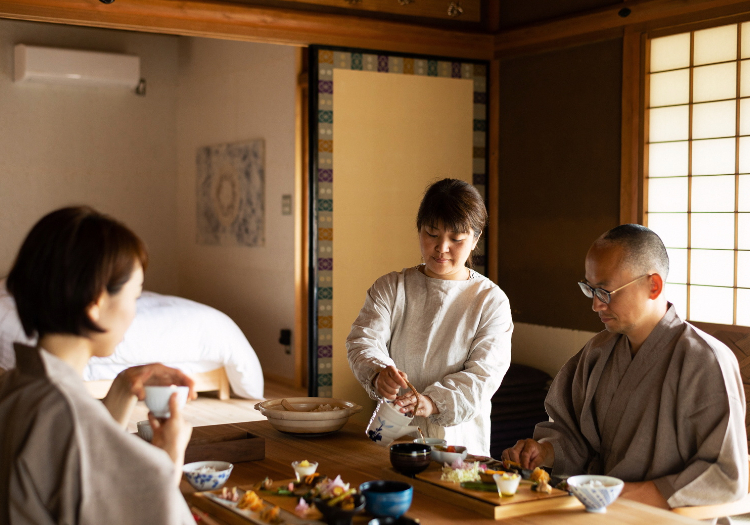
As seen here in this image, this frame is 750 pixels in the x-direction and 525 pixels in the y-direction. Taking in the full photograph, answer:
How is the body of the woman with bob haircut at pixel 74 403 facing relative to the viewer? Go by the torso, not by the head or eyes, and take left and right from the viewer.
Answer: facing away from the viewer and to the right of the viewer

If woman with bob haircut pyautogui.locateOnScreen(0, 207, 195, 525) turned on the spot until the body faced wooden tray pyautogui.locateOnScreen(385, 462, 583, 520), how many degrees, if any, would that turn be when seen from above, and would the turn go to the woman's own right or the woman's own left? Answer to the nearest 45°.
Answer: approximately 45° to the woman's own right

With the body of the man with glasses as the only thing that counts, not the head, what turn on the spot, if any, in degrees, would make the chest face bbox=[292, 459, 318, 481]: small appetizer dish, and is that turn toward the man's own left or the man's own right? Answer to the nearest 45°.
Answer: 0° — they already face it

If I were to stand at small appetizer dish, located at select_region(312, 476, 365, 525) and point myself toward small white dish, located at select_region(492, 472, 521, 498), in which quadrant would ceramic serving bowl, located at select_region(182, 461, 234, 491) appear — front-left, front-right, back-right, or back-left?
back-left

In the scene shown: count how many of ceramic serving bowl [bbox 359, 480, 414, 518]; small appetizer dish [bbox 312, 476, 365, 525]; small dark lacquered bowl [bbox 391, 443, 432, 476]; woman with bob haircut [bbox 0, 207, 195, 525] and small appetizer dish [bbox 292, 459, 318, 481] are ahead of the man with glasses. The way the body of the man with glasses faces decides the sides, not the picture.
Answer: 5

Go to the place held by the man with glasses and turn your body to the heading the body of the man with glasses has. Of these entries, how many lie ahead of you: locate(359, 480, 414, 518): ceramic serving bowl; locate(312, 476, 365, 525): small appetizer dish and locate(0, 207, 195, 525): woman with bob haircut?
3

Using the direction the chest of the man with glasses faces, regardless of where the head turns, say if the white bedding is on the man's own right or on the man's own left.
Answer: on the man's own right

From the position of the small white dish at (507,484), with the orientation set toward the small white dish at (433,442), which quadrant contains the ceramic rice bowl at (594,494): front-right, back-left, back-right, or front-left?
back-right

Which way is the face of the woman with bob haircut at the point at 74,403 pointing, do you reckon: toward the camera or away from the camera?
away from the camera
